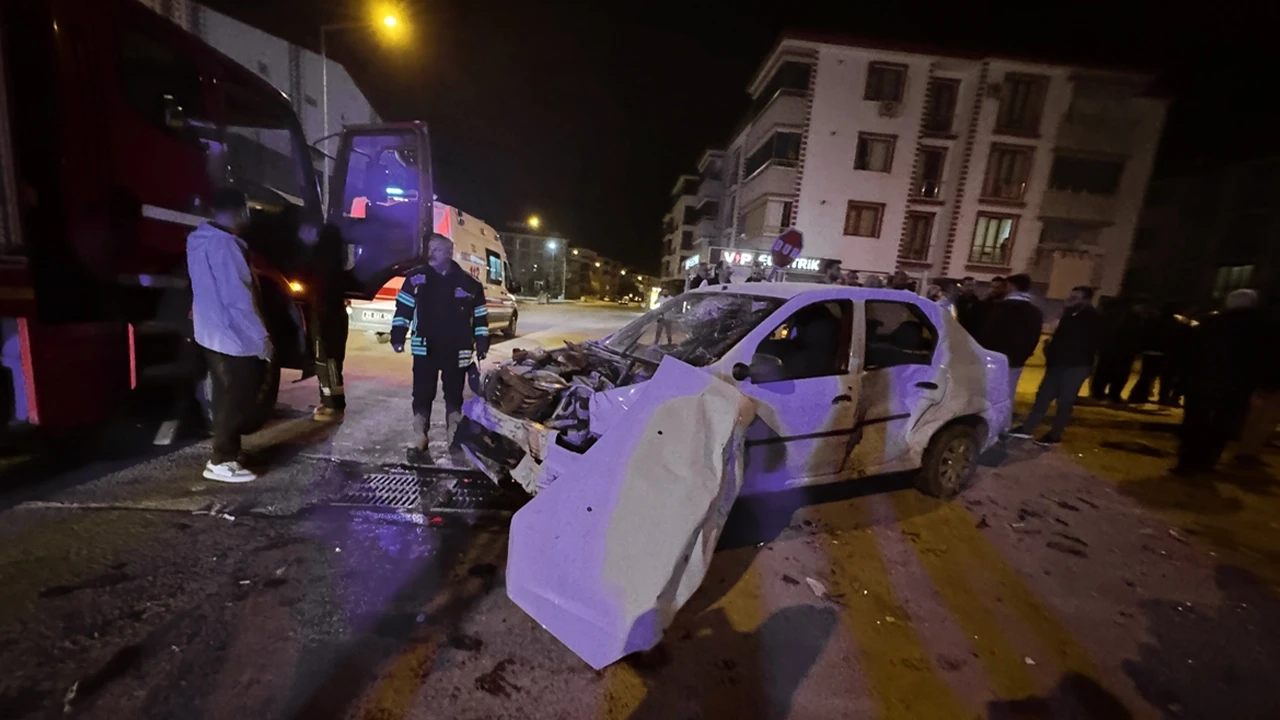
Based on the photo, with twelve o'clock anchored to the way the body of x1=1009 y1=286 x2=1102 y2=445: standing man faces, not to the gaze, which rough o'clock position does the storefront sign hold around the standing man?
The storefront sign is roughly at 3 o'clock from the standing man.

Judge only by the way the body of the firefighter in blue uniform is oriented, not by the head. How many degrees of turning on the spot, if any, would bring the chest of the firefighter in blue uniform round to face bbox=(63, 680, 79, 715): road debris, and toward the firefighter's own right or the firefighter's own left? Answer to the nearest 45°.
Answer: approximately 45° to the firefighter's own right

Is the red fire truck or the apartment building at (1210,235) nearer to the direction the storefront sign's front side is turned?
the red fire truck

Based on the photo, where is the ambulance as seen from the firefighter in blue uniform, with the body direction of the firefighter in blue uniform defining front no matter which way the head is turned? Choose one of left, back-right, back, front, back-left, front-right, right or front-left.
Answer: back

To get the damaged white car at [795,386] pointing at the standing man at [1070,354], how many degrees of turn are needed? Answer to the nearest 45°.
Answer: approximately 180°

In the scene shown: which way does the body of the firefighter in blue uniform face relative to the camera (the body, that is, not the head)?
toward the camera

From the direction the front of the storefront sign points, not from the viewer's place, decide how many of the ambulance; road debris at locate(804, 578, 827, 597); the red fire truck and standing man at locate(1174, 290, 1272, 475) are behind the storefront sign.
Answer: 0

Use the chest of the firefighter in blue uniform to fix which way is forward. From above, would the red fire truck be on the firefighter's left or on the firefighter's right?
on the firefighter's right

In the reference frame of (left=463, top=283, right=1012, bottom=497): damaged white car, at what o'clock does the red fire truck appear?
The red fire truck is roughly at 1 o'clock from the damaged white car.

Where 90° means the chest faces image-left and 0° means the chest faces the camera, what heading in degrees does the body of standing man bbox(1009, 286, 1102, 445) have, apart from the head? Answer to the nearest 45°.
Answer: approximately 45°

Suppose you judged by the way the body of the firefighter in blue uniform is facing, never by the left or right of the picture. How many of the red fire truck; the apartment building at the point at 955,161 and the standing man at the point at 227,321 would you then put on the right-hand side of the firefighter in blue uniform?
2

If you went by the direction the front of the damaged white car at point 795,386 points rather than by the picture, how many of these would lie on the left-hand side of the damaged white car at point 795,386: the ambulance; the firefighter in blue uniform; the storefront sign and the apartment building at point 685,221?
0

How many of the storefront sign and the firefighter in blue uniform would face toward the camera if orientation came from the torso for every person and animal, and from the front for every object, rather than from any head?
2

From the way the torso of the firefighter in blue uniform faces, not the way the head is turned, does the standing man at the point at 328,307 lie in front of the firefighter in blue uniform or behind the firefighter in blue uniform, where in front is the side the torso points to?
behind

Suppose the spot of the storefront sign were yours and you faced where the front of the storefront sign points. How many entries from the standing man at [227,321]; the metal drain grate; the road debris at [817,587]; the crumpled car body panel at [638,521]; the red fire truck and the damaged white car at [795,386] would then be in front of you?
6

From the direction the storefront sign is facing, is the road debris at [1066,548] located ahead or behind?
ahead

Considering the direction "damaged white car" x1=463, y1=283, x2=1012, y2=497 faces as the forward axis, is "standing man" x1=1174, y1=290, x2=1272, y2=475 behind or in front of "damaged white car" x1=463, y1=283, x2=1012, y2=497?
behind

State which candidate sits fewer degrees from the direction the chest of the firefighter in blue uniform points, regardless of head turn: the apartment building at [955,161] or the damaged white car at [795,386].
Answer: the damaged white car

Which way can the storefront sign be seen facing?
toward the camera

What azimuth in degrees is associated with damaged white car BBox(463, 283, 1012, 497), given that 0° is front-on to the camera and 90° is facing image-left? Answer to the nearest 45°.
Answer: approximately 45°
